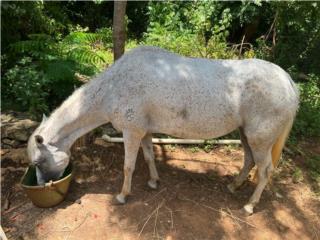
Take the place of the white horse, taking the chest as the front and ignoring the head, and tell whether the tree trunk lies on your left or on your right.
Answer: on your right

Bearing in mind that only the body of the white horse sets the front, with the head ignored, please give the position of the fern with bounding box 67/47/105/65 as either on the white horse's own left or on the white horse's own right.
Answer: on the white horse's own right

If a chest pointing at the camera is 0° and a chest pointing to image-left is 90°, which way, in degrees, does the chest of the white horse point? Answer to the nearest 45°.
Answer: approximately 90°
